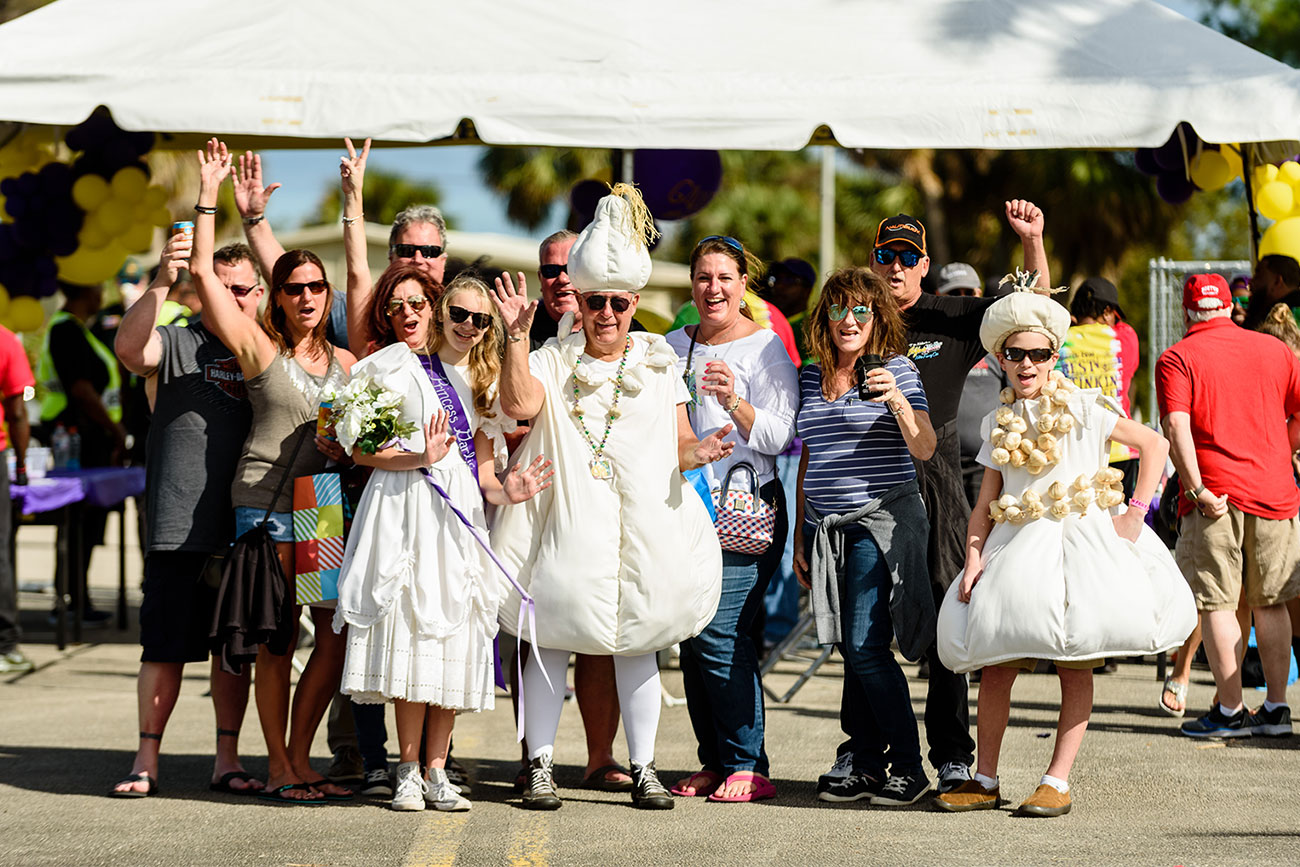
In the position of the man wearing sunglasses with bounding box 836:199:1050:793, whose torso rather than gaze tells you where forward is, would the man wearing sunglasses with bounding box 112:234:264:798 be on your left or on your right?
on your right

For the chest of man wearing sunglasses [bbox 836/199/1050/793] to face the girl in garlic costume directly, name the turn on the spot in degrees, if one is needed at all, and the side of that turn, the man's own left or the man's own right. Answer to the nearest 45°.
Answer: approximately 45° to the man's own left

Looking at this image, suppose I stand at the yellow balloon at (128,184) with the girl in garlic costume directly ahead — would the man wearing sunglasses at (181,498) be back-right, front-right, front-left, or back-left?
front-right

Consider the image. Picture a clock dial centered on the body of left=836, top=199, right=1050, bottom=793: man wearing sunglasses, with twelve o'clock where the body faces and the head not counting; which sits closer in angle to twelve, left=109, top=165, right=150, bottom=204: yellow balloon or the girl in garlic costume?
the girl in garlic costume

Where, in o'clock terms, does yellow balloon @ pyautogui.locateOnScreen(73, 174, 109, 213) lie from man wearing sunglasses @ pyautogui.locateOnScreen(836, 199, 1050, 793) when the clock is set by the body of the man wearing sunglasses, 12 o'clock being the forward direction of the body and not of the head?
The yellow balloon is roughly at 4 o'clock from the man wearing sunglasses.

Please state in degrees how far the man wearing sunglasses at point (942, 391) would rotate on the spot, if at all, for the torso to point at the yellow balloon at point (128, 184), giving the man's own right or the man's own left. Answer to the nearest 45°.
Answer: approximately 135° to the man's own right

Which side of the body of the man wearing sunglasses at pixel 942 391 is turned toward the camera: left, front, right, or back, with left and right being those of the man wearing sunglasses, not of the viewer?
front

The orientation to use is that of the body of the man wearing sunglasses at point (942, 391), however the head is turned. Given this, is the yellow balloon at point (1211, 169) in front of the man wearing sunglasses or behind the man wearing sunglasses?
behind

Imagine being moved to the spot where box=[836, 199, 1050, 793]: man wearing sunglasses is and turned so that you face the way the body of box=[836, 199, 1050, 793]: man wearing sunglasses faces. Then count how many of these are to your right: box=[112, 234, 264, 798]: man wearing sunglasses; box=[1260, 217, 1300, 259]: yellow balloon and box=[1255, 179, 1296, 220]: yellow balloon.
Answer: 1

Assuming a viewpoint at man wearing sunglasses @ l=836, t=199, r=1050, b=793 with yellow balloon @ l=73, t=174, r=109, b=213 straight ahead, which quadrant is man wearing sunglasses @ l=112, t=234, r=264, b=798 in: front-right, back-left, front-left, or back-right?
front-left
